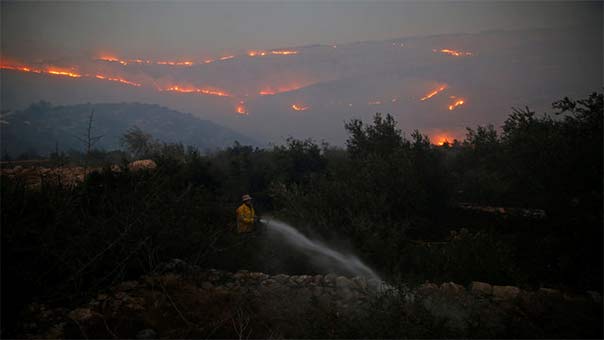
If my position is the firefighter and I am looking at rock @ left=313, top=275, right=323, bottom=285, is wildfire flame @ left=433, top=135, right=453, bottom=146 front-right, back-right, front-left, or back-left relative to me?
back-left

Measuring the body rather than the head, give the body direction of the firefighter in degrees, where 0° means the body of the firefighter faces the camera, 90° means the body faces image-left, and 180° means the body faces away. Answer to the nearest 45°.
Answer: approximately 315°

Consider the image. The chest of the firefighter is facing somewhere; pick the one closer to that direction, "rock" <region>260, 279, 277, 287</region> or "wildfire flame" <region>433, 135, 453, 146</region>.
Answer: the rock

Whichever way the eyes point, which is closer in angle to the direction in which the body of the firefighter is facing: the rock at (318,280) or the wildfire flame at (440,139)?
the rock

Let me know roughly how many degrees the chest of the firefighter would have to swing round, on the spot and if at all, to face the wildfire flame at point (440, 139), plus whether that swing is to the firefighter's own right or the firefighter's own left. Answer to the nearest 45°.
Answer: approximately 90° to the firefighter's own left

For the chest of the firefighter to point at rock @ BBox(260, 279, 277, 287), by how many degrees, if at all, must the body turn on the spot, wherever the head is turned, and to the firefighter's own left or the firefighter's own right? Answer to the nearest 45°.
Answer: approximately 45° to the firefighter's own right
